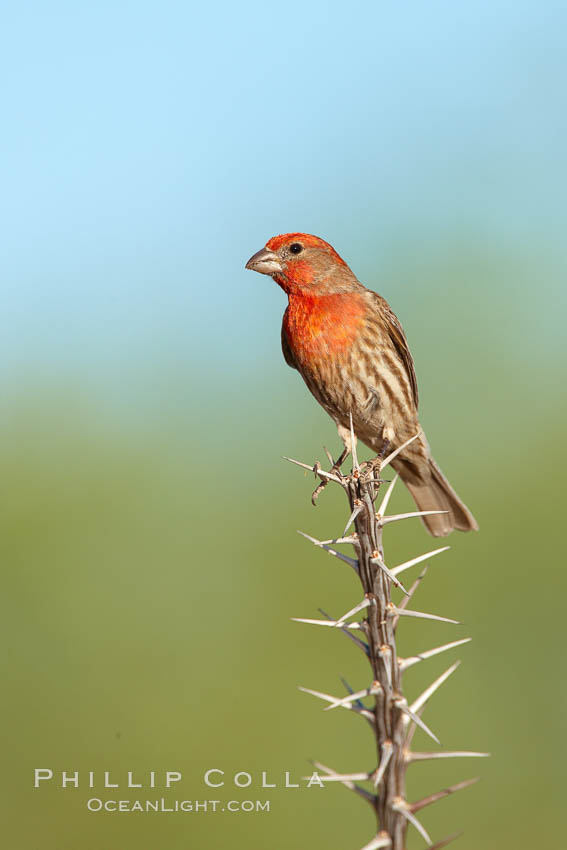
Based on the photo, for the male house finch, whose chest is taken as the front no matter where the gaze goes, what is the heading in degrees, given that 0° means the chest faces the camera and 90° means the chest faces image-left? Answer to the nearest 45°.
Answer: approximately 45°
